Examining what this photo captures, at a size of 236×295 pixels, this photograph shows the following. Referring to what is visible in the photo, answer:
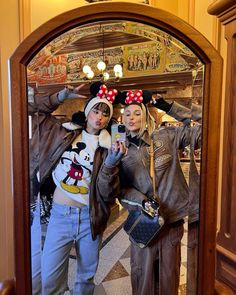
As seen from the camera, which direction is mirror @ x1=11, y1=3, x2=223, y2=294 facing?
toward the camera
